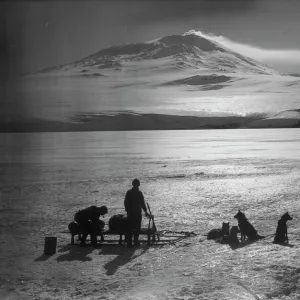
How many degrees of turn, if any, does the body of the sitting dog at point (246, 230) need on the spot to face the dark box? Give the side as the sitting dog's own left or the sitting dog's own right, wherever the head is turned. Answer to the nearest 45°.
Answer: approximately 45° to the sitting dog's own left

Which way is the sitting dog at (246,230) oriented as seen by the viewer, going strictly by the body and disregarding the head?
to the viewer's left

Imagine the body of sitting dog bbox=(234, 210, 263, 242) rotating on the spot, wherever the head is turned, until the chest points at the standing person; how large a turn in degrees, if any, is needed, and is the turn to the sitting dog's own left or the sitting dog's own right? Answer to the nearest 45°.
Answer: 0° — it already faces them
